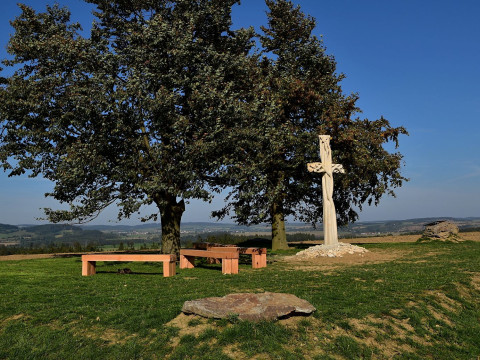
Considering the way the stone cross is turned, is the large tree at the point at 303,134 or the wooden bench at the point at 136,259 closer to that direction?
the wooden bench

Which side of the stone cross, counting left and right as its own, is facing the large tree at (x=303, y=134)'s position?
back

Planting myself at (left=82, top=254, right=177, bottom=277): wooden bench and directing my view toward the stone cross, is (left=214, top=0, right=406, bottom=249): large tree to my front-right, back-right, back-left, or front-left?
front-left

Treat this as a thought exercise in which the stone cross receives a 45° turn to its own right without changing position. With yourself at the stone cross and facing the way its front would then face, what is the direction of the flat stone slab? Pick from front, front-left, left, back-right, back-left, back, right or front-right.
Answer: front-left

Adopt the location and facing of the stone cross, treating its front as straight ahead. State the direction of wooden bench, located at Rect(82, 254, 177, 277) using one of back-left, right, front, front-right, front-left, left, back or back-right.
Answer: front-right

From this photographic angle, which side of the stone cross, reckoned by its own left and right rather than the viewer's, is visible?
front

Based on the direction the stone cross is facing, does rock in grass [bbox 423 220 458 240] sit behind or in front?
behind

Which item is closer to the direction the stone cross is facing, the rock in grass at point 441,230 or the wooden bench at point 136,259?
the wooden bench
